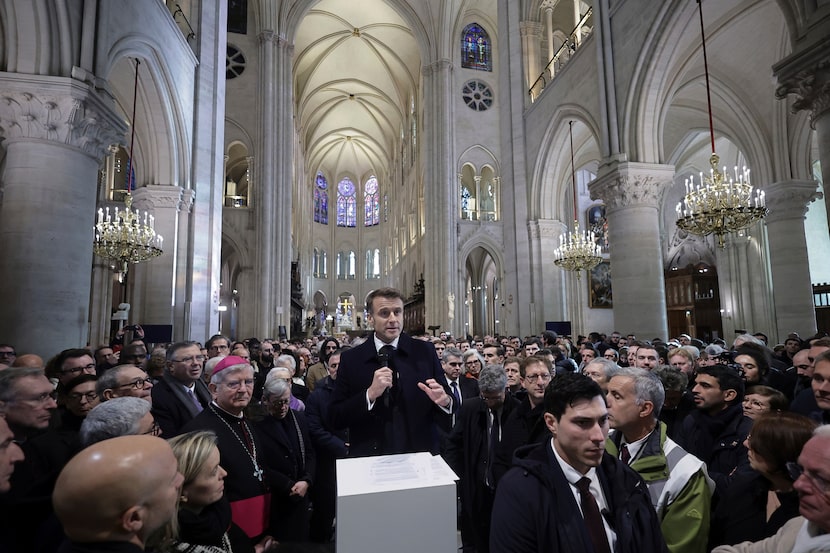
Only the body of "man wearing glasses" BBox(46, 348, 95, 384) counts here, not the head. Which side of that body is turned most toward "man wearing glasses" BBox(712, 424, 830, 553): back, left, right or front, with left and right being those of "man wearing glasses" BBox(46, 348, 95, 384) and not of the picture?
front

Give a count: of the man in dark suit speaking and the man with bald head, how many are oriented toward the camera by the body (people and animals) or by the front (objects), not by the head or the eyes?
1

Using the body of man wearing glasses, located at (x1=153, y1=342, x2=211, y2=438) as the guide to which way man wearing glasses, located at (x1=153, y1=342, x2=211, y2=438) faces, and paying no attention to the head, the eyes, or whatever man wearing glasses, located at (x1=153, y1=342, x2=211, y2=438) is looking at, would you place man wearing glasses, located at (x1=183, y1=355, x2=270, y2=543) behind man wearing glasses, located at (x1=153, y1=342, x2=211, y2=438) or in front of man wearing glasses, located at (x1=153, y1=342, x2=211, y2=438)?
in front

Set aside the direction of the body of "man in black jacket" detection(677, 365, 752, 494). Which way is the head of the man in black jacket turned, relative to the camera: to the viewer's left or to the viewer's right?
to the viewer's left

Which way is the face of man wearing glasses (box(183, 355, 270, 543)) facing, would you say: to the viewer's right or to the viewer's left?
to the viewer's right

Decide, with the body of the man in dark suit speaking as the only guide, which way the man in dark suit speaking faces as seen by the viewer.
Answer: toward the camera

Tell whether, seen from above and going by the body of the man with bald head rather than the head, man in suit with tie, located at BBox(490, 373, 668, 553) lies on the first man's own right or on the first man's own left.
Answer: on the first man's own right

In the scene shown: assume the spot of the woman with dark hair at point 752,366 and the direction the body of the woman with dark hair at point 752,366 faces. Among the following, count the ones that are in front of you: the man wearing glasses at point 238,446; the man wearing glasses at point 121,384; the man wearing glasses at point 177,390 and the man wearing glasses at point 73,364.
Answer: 4

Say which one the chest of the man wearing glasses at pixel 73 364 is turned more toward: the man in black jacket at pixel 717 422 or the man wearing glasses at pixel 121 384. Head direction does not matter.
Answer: the man in black jacket

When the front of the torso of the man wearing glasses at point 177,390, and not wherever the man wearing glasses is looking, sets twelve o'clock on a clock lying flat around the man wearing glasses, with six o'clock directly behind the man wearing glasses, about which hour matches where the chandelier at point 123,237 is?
The chandelier is roughly at 7 o'clock from the man wearing glasses.

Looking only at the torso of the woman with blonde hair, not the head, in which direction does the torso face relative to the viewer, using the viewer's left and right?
facing to the right of the viewer

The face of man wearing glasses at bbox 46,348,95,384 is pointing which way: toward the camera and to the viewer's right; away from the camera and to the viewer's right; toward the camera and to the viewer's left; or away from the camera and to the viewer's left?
toward the camera and to the viewer's right

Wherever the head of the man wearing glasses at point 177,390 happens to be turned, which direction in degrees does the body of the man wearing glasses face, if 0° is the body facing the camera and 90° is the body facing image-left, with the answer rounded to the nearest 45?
approximately 315°

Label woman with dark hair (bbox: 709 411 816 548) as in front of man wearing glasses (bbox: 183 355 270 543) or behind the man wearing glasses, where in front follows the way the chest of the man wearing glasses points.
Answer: in front

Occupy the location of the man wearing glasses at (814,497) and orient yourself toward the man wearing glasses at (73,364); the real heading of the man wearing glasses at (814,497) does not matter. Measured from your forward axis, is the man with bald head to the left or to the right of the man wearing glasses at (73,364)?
left

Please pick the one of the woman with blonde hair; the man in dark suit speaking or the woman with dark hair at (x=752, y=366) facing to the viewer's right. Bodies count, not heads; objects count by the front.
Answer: the woman with blonde hair
